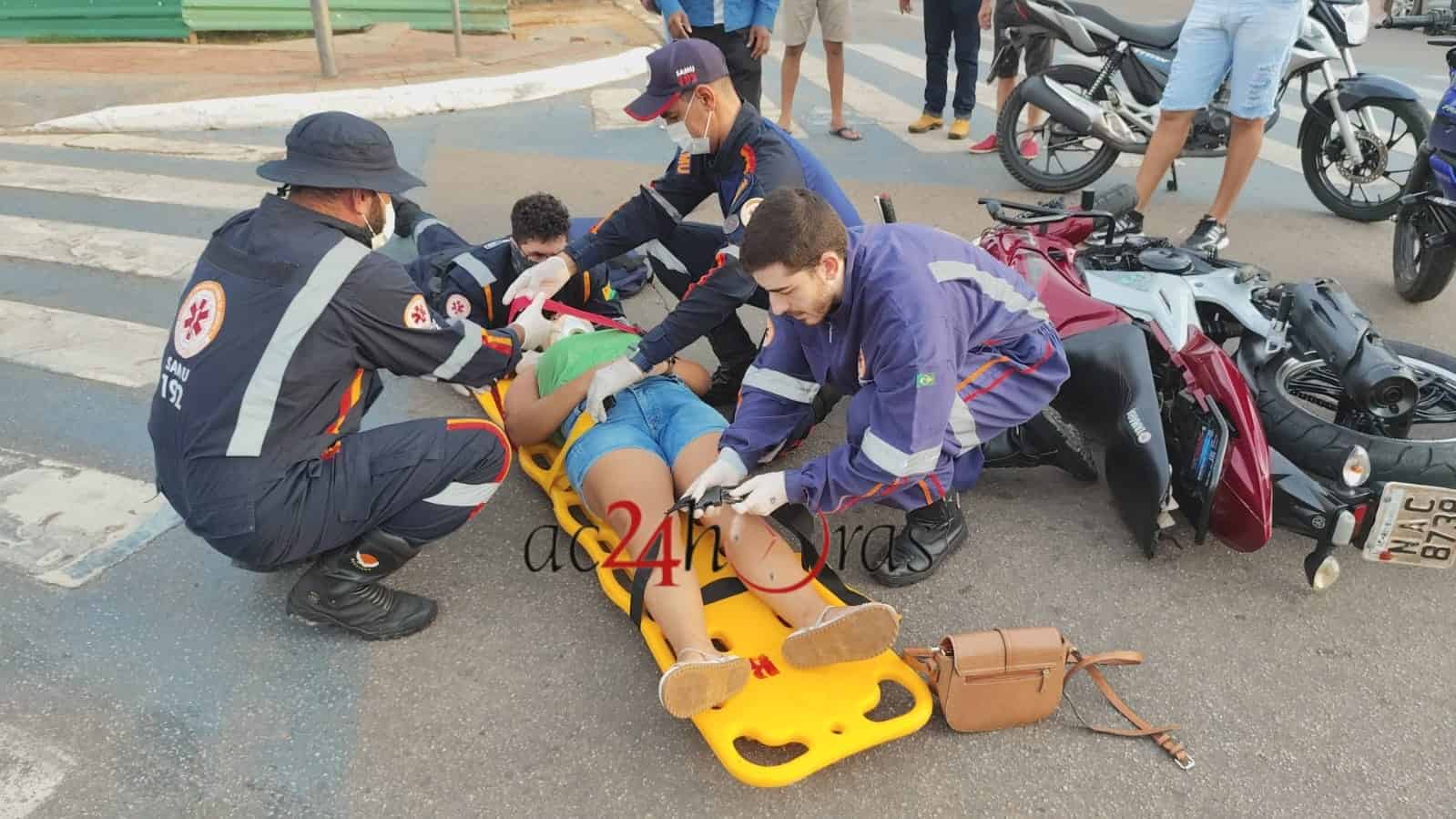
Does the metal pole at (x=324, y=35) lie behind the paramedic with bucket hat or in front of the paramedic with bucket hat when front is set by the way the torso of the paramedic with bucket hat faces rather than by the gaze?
in front

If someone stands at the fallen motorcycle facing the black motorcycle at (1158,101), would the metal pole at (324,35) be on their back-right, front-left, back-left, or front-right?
front-left

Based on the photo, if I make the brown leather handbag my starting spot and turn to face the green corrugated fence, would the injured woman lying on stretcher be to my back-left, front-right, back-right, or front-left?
front-left

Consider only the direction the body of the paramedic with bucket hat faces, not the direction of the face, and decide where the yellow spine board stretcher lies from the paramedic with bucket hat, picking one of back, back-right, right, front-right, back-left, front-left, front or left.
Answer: right

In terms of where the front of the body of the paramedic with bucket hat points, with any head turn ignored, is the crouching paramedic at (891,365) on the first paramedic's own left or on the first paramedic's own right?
on the first paramedic's own right

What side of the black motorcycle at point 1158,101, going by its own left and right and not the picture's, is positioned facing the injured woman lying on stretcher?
right

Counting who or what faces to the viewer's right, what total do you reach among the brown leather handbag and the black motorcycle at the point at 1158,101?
1

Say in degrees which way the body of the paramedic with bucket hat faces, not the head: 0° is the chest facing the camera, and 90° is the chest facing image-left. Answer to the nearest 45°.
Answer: approximately 225°

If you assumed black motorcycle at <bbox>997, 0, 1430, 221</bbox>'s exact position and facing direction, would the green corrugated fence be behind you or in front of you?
behind

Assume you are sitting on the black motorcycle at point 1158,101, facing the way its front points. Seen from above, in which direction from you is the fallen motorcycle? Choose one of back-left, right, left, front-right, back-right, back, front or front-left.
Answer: right

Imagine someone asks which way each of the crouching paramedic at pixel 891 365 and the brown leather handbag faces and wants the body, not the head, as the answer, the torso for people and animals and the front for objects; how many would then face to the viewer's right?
0

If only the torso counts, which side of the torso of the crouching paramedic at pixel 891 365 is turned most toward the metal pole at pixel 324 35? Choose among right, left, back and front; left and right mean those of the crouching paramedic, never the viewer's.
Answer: right
